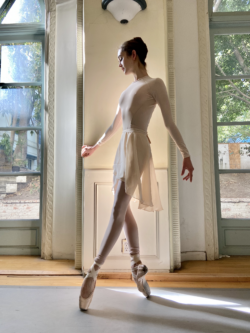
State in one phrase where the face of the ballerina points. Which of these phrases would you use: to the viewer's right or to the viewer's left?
to the viewer's left

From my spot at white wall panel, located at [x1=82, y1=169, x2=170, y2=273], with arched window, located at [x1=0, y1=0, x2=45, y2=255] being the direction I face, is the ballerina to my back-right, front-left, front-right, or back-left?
back-left

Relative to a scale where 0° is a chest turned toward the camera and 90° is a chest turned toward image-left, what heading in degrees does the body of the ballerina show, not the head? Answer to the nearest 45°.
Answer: approximately 45°

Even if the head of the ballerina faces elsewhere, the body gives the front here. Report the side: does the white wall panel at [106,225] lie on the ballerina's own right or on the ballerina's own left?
on the ballerina's own right

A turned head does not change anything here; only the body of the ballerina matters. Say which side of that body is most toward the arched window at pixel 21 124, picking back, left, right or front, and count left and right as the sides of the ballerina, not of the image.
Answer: right
